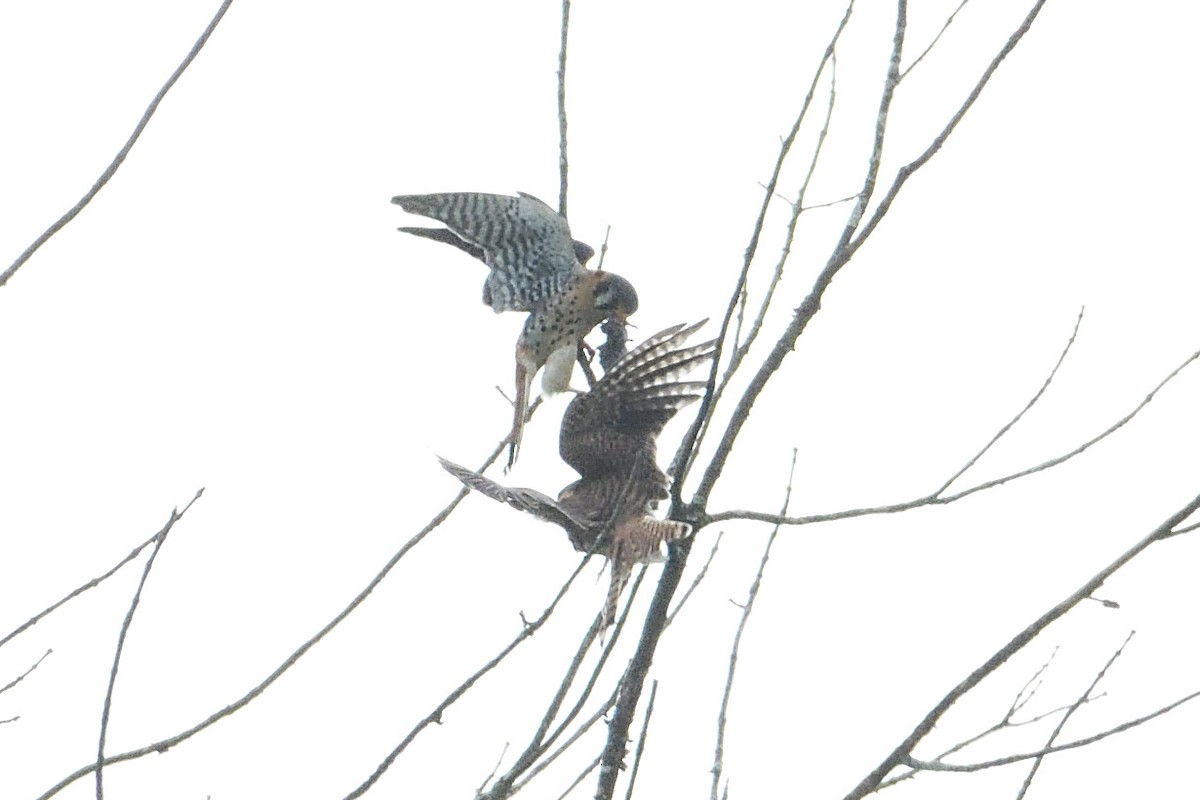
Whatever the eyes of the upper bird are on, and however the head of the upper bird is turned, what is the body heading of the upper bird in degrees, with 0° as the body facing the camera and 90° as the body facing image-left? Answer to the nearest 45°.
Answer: approximately 270°

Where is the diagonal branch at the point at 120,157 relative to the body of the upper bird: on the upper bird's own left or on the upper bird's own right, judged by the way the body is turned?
on the upper bird's own right

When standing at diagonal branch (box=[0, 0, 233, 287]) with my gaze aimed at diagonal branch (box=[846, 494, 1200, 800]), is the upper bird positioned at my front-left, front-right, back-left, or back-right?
front-left
